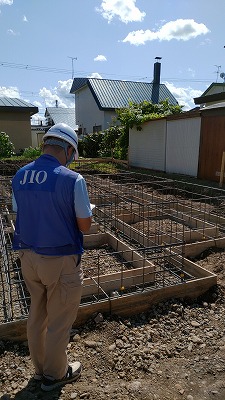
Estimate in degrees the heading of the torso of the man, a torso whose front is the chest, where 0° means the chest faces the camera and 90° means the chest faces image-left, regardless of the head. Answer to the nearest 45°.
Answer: approximately 225°

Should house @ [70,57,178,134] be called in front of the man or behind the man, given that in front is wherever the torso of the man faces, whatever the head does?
in front

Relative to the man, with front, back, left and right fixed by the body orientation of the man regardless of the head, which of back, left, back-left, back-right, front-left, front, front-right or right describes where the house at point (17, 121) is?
front-left

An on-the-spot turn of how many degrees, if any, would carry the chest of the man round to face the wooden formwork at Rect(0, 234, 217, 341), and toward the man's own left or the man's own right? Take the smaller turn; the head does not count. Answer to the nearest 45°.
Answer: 0° — they already face it

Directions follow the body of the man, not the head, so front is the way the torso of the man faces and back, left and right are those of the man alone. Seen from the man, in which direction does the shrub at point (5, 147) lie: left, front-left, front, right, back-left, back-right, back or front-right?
front-left

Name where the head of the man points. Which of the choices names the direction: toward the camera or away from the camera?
away from the camera

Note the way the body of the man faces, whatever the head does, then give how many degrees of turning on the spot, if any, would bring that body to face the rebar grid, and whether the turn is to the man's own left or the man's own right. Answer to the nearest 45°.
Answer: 0° — they already face it

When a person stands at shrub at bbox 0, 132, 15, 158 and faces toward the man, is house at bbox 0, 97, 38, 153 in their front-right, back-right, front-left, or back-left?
back-left
